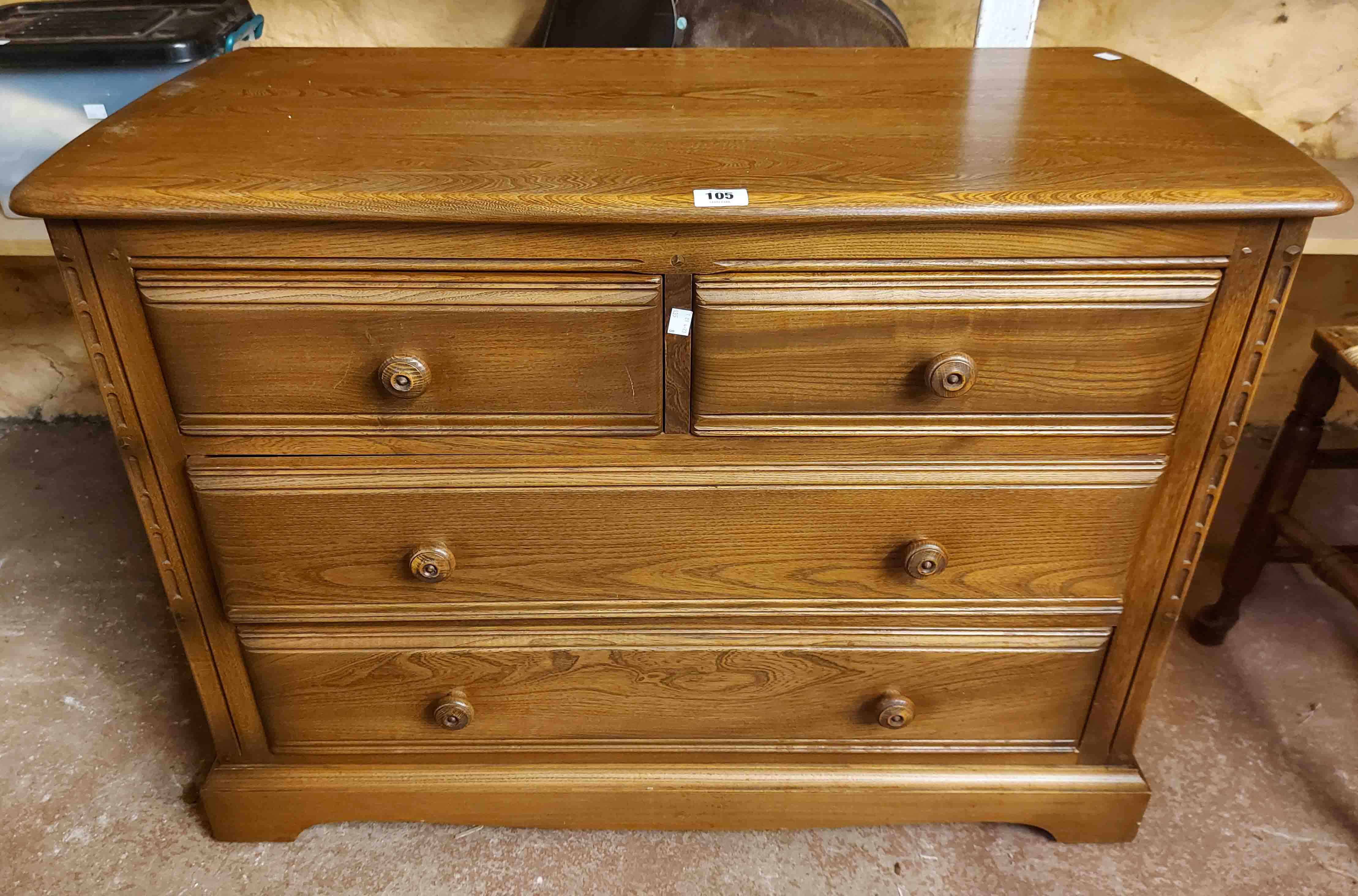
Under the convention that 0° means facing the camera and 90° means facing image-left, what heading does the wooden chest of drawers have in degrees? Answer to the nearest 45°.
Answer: approximately 0°

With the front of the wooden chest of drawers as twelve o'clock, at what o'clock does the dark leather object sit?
The dark leather object is roughly at 6 o'clock from the wooden chest of drawers.

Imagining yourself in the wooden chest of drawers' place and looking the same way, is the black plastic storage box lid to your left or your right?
on your right

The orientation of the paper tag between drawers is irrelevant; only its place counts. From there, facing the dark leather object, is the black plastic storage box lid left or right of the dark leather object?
left
